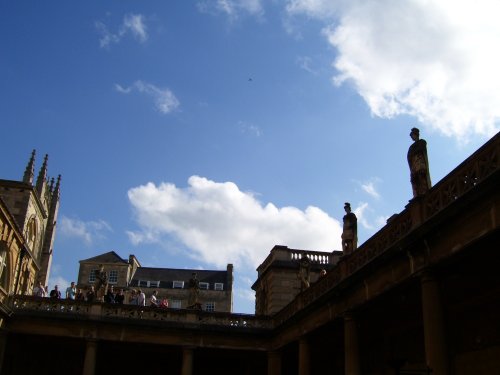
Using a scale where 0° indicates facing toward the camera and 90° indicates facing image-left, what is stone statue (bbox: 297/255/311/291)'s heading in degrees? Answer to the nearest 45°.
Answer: approximately 45°

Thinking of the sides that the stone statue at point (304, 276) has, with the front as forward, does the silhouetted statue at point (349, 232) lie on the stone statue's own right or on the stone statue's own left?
on the stone statue's own left

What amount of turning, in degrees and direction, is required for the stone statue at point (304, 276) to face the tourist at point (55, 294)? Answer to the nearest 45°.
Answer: approximately 45° to its right

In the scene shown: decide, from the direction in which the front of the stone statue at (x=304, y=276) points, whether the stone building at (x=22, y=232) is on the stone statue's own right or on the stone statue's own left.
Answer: on the stone statue's own right

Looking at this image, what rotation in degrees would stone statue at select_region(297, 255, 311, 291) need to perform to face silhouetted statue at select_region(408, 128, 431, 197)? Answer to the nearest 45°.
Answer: approximately 45° to its left

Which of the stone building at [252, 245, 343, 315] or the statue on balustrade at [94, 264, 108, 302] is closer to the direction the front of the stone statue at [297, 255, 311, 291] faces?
the statue on balustrade
